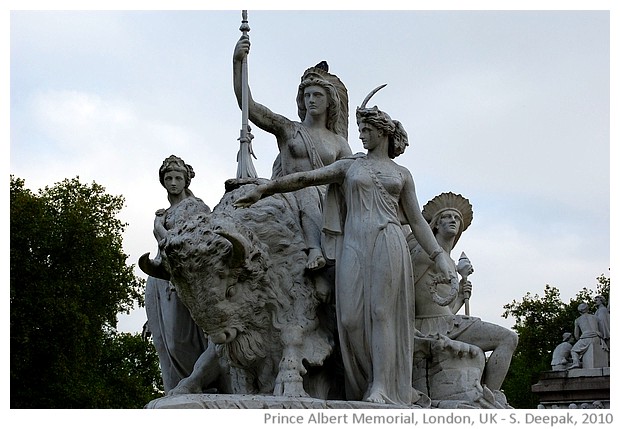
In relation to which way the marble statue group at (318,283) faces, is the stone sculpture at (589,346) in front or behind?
behind

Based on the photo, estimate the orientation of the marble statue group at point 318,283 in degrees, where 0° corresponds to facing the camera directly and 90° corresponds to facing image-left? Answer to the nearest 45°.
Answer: approximately 45°

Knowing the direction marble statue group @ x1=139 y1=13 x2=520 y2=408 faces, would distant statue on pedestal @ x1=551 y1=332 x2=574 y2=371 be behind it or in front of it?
behind

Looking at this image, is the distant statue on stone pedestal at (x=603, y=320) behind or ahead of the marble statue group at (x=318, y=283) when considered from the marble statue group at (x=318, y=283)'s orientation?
behind
